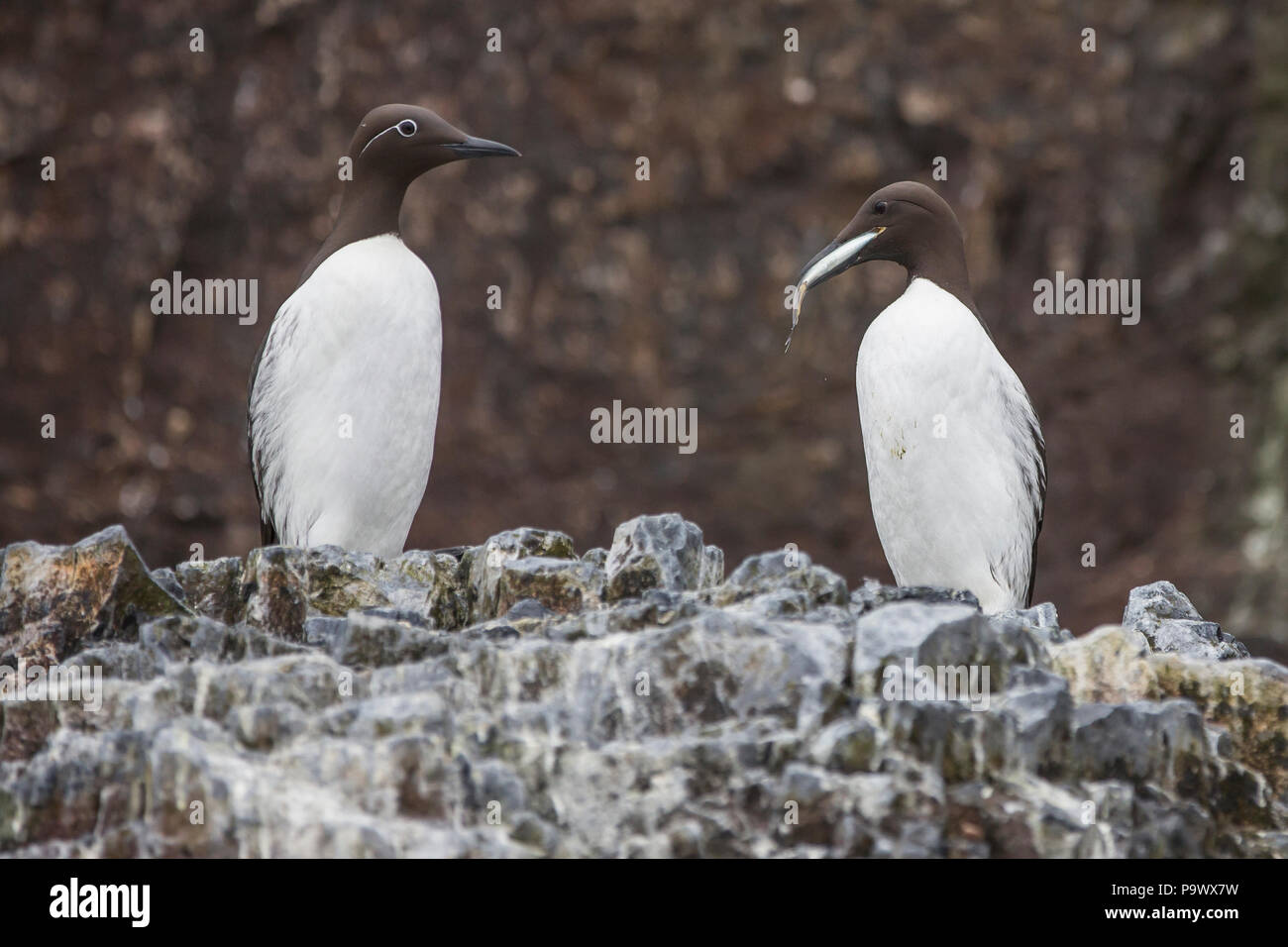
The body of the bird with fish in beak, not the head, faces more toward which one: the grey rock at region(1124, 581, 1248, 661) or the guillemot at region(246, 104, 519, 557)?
the guillemot

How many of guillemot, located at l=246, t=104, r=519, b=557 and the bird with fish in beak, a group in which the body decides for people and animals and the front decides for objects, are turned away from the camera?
0

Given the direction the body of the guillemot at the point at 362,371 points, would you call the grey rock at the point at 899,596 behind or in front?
in front

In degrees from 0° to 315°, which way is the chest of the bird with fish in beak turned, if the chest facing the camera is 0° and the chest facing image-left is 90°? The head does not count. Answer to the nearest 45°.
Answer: approximately 45°

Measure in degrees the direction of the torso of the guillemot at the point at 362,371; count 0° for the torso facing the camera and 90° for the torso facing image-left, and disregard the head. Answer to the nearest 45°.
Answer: approximately 315°
